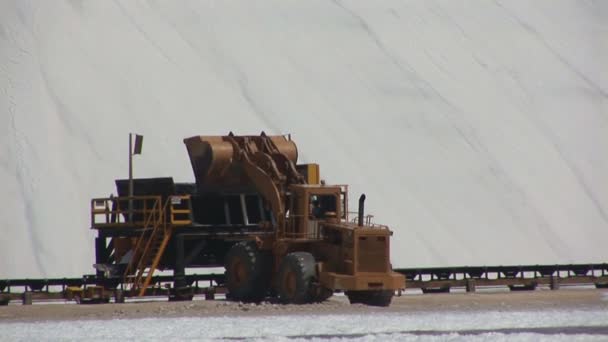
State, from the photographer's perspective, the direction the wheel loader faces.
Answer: facing away from the viewer and to the left of the viewer
